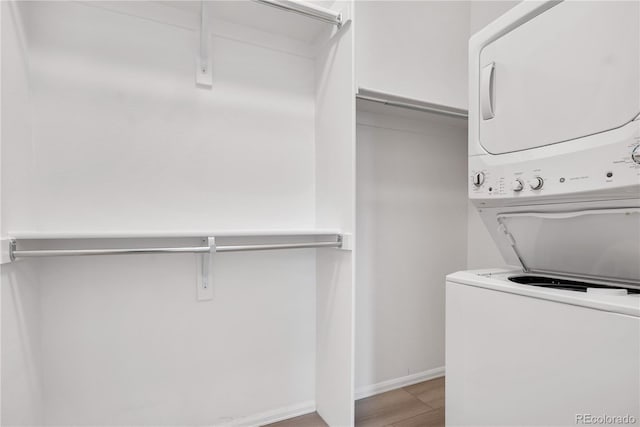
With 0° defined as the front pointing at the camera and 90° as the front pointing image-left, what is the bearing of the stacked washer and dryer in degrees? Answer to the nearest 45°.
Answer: approximately 45°
